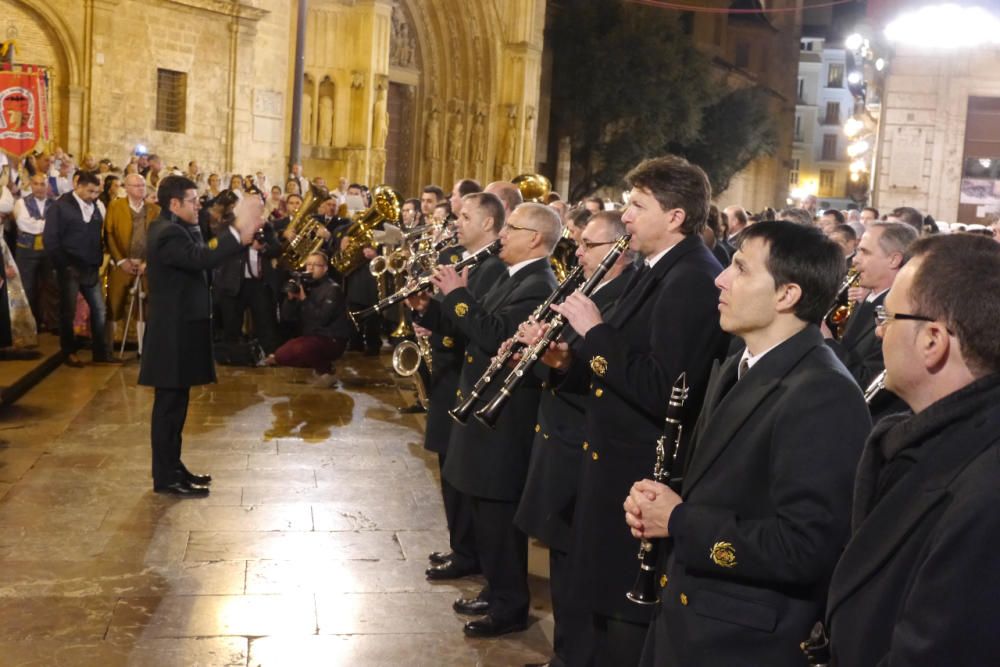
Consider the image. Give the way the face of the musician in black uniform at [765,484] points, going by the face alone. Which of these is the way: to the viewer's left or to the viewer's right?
to the viewer's left

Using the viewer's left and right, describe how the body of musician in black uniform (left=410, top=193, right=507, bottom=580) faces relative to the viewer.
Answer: facing to the left of the viewer

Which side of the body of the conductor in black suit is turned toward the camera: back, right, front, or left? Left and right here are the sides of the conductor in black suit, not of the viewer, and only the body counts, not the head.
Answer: right

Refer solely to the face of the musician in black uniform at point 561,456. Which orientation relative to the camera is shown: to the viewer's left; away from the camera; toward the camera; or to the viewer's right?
to the viewer's left

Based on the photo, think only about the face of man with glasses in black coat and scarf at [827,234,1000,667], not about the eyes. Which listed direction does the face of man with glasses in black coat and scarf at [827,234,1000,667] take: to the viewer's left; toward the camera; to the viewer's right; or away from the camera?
to the viewer's left

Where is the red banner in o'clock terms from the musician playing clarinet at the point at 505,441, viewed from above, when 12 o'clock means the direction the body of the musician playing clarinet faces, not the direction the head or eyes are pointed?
The red banner is roughly at 2 o'clock from the musician playing clarinet.

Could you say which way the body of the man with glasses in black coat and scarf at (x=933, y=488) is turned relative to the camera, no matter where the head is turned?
to the viewer's left

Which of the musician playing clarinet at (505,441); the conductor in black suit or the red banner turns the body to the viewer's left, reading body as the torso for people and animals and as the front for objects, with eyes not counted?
the musician playing clarinet

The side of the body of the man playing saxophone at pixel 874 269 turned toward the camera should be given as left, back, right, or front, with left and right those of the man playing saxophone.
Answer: left

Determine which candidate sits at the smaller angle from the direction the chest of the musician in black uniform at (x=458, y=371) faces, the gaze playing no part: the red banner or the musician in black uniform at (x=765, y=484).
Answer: the red banner

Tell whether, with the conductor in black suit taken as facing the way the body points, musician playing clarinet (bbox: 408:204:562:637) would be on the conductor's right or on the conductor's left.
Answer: on the conductor's right

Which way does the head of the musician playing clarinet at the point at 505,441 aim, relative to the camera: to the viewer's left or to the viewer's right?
to the viewer's left

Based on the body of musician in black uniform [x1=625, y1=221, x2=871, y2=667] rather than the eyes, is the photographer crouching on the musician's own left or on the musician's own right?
on the musician's own right

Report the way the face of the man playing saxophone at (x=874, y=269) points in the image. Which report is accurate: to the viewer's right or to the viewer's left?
to the viewer's left
